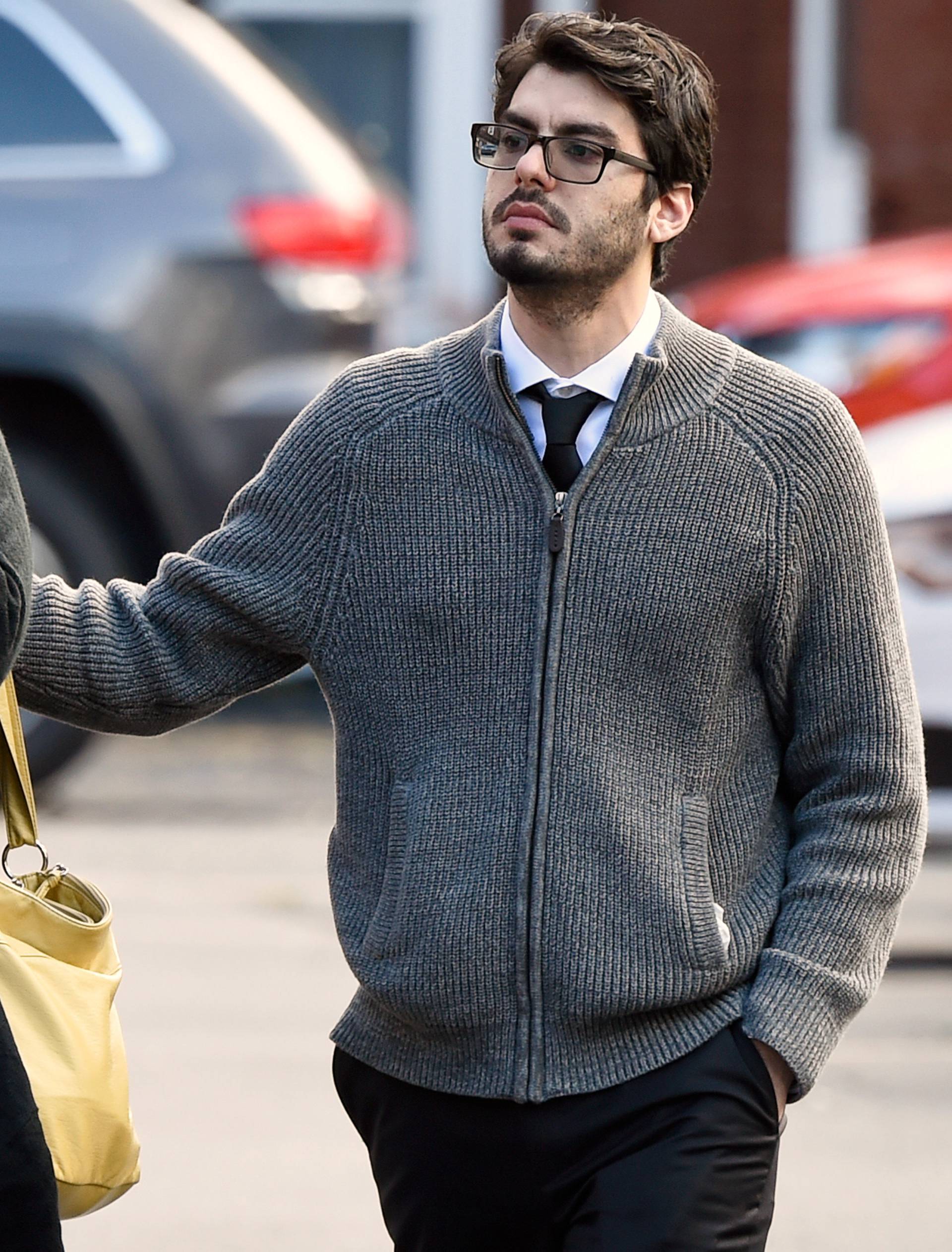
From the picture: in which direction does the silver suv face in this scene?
to the viewer's left

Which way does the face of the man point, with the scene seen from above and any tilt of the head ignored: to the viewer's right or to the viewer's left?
to the viewer's left

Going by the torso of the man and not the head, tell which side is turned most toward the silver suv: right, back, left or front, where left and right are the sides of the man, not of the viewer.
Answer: back

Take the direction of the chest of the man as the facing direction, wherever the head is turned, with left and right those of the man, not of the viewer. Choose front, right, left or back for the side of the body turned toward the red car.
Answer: back

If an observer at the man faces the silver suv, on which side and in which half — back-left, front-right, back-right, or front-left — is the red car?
front-right

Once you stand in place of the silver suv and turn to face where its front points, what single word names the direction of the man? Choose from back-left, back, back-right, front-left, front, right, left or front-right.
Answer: left

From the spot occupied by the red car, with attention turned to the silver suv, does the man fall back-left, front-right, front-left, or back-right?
front-left

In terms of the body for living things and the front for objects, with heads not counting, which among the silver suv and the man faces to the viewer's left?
the silver suv

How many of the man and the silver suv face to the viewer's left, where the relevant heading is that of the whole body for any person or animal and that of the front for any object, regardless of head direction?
1

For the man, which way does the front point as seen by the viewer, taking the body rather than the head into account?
toward the camera

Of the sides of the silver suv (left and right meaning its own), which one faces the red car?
back
